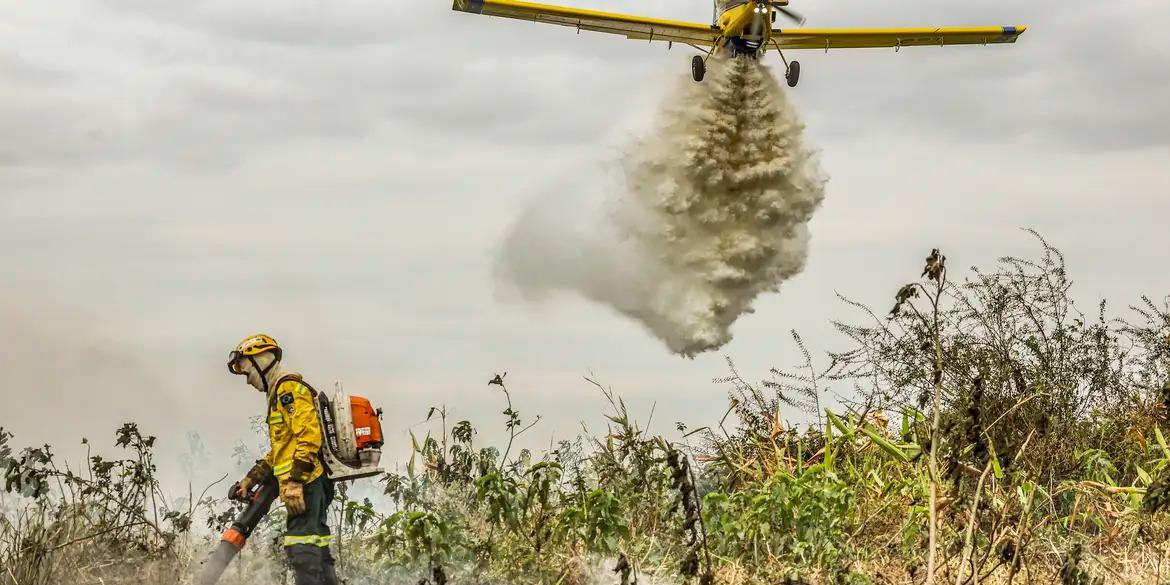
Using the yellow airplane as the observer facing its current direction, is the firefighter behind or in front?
in front

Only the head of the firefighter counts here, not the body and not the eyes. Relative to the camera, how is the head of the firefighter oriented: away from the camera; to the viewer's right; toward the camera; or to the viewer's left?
to the viewer's left

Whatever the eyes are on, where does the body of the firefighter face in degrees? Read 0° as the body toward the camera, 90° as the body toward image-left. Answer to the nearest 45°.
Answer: approximately 90°

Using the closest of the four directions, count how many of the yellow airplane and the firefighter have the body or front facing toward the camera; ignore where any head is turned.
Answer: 1

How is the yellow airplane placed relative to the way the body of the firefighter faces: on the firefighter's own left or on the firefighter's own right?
on the firefighter's own right

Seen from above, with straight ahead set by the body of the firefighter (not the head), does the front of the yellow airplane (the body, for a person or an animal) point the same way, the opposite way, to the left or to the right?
to the left
